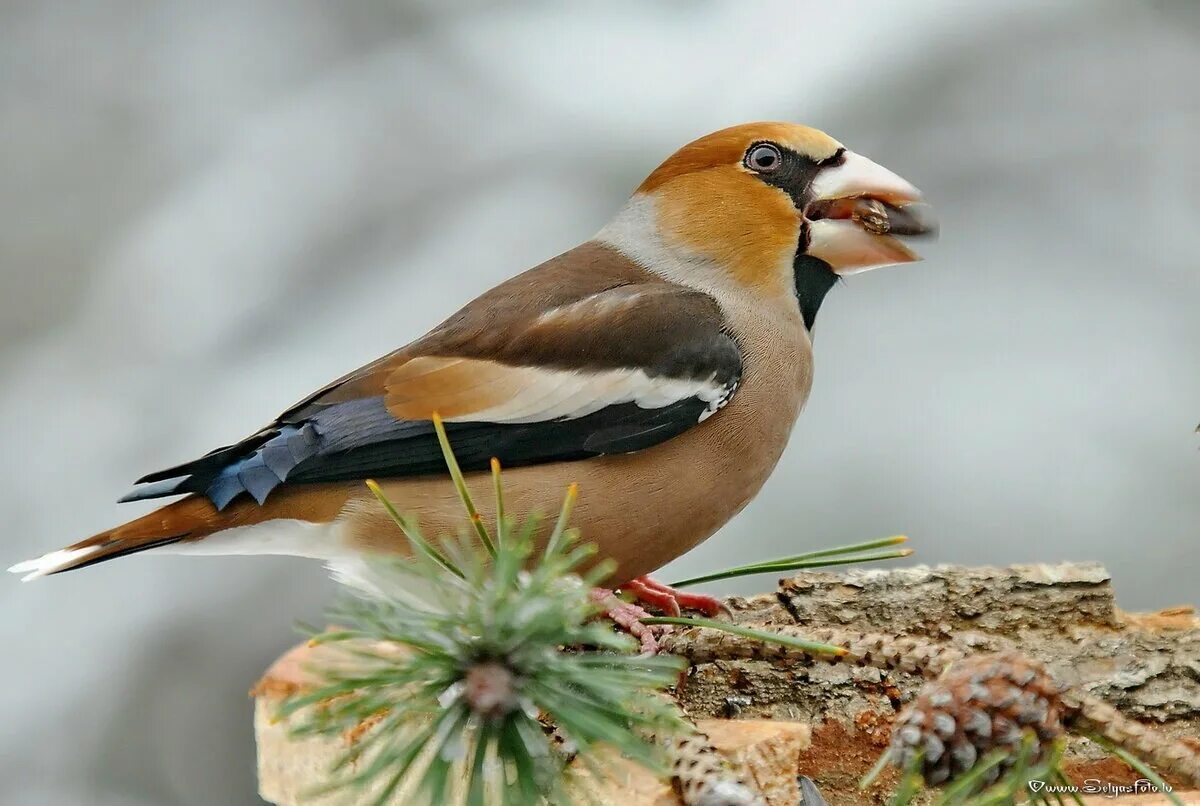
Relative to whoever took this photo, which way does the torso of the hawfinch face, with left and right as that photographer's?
facing to the right of the viewer
